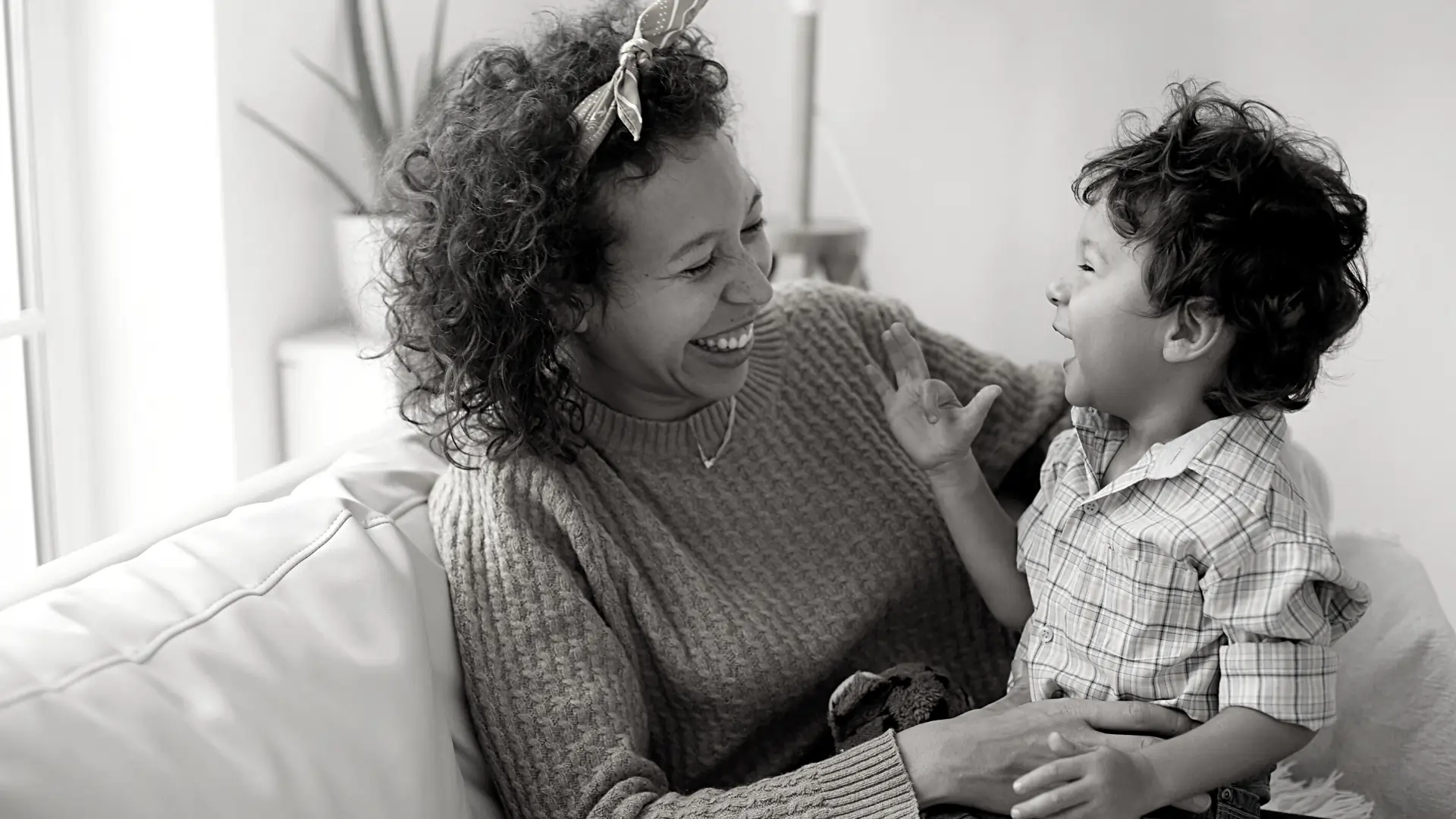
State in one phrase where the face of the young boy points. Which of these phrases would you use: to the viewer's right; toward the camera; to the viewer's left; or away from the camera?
to the viewer's left

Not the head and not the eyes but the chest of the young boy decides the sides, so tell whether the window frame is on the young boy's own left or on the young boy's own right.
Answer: on the young boy's own right

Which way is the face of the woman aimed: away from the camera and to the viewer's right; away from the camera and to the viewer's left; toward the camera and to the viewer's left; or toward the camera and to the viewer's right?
toward the camera and to the viewer's right

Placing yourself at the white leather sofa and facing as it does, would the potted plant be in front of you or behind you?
behind
